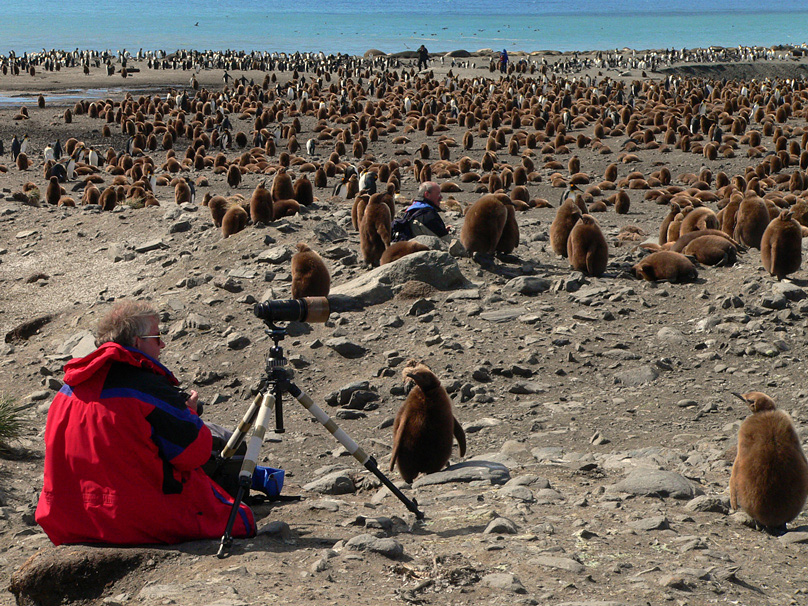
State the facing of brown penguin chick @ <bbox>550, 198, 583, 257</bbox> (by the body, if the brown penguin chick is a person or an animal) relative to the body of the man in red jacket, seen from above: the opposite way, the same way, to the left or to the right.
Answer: the same way

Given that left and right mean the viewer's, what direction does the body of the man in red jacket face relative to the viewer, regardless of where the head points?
facing away from the viewer and to the right of the viewer

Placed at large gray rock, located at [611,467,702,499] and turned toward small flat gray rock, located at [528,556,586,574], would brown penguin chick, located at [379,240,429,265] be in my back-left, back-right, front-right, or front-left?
back-right

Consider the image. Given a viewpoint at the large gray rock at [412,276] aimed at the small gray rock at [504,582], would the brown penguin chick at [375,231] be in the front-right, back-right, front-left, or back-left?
back-right

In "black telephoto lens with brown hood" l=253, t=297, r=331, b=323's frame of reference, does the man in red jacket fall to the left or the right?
on its right

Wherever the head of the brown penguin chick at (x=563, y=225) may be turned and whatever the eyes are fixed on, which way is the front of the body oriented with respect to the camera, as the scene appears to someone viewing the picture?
to the viewer's right

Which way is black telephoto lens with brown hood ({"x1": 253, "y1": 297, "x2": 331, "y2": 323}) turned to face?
to the viewer's right

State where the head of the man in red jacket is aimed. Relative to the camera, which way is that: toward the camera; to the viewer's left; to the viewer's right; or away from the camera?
to the viewer's right

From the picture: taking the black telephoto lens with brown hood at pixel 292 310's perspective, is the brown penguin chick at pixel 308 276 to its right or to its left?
on its left
